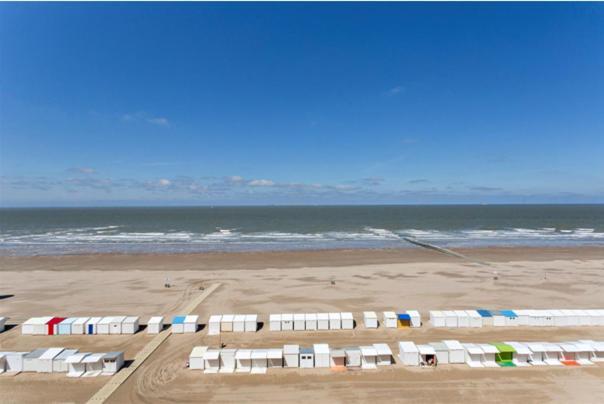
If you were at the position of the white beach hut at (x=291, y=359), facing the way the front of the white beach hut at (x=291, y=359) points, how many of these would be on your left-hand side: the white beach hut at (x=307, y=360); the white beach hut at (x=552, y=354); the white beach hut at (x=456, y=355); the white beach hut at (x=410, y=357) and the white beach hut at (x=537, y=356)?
5

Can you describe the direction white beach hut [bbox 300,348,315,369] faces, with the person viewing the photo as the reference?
facing the viewer

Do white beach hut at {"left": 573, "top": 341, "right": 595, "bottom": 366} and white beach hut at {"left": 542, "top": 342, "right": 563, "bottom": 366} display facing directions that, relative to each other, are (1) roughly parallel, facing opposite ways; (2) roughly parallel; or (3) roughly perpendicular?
roughly parallel

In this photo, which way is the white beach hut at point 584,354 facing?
toward the camera

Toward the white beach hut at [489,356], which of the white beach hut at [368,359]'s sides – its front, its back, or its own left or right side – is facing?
left

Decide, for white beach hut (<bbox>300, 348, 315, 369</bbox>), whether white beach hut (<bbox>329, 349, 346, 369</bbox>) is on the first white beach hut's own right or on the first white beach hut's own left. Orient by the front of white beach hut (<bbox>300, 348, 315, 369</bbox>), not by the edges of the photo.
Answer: on the first white beach hut's own left

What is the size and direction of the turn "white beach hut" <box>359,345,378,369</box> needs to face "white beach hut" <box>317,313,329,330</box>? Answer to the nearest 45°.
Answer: approximately 135° to its right

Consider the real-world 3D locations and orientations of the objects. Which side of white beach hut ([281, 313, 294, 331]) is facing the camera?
front

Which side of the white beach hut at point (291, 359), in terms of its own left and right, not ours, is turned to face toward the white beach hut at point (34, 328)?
right

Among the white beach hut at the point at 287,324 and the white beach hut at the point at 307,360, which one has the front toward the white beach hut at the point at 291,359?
the white beach hut at the point at 287,324

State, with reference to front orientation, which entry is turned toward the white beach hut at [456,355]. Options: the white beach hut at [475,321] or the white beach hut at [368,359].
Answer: the white beach hut at [475,321]

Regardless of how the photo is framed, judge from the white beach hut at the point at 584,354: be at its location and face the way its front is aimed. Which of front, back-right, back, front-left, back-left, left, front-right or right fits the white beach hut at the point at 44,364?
front-right
